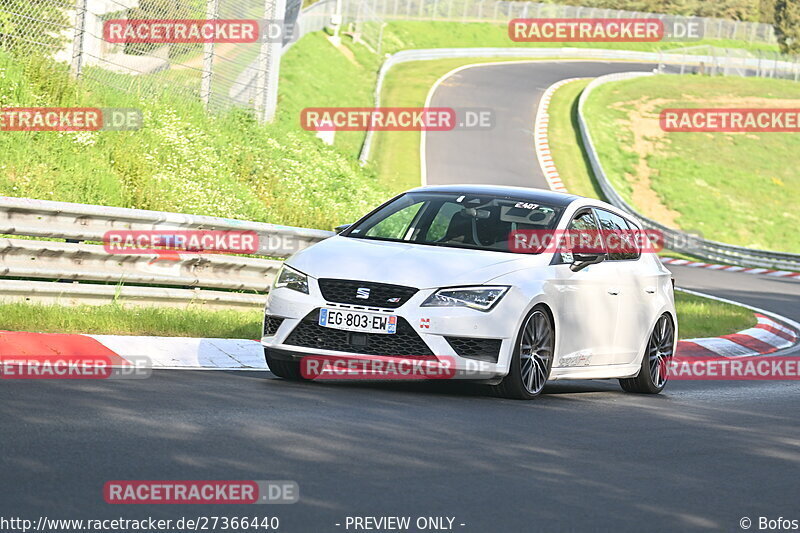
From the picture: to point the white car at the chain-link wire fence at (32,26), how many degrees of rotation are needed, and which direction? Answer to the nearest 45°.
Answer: approximately 90° to its right

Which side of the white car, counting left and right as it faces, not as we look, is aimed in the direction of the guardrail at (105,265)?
right

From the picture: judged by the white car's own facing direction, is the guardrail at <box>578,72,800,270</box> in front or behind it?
behind

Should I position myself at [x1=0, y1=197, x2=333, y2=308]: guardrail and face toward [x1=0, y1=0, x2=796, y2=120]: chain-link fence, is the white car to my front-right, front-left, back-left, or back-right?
back-right

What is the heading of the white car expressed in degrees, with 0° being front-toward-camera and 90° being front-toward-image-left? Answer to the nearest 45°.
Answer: approximately 45°
